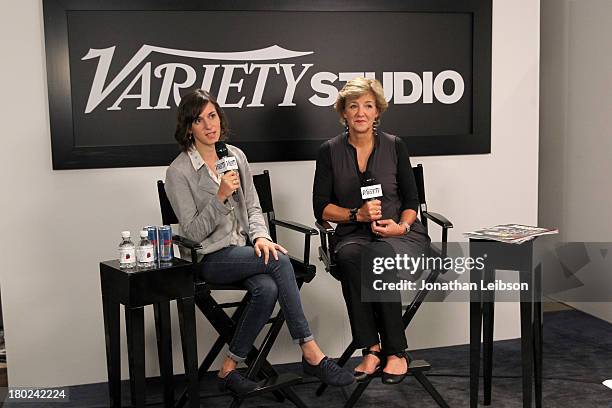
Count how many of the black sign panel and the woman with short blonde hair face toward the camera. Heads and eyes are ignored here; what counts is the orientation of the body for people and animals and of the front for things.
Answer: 2

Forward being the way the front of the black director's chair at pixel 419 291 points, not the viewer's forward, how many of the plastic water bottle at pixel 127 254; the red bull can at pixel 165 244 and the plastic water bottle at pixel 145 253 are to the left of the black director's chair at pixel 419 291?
0

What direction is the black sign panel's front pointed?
toward the camera

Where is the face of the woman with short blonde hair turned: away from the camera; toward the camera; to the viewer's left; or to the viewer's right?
toward the camera

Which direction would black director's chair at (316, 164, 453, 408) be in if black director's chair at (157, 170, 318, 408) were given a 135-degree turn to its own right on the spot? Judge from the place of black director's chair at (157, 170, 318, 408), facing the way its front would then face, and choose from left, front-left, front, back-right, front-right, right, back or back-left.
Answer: back

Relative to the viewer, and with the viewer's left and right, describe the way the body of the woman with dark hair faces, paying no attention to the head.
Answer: facing the viewer and to the right of the viewer

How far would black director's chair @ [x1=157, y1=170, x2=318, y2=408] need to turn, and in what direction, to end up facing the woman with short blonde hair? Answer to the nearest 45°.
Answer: approximately 45° to its left

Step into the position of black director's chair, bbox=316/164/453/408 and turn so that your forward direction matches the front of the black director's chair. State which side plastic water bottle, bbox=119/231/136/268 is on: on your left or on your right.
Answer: on your right

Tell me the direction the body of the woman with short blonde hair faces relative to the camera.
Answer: toward the camera

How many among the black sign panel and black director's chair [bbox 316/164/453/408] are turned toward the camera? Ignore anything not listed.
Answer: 2

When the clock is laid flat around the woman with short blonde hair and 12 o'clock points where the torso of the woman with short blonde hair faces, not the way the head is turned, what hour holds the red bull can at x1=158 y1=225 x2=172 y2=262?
The red bull can is roughly at 2 o'clock from the woman with short blonde hair.

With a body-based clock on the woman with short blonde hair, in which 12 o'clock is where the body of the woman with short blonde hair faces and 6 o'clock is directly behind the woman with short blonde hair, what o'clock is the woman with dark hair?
The woman with dark hair is roughly at 2 o'clock from the woman with short blonde hair.
